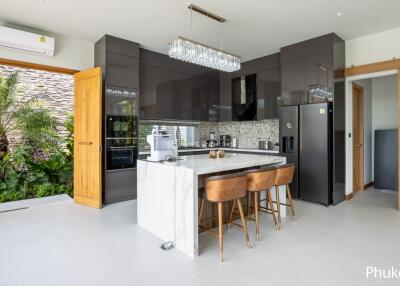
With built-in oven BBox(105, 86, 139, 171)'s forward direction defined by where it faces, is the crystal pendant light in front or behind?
in front

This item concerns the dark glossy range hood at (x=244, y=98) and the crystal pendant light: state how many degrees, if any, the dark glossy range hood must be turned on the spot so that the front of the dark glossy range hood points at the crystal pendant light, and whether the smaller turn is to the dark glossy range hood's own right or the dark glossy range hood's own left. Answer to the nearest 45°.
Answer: approximately 45° to the dark glossy range hood's own left

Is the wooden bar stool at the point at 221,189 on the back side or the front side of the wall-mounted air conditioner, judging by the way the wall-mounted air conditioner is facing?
on the front side

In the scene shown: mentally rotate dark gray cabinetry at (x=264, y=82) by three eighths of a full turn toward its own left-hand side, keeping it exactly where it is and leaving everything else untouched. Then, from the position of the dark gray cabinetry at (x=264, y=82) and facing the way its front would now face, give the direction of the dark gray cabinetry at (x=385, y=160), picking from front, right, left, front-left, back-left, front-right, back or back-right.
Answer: front

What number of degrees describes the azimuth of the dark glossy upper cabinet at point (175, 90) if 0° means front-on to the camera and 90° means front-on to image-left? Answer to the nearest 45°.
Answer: approximately 315°

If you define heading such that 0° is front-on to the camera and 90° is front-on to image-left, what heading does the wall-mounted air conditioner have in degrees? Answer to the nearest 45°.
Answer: approximately 315°

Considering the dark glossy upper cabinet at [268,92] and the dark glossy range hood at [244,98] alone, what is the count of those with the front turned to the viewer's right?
0

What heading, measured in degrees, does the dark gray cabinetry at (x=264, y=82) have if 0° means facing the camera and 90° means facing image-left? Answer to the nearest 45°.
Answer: approximately 45°

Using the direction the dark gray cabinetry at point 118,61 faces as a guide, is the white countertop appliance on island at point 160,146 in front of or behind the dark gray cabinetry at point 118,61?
in front

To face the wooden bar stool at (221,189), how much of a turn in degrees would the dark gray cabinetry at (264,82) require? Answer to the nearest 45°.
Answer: approximately 45° to its left

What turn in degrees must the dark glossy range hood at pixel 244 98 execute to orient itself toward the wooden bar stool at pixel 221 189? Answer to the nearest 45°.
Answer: approximately 45° to its left

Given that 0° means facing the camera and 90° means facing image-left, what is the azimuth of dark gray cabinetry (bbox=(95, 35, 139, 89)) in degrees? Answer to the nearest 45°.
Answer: approximately 315°

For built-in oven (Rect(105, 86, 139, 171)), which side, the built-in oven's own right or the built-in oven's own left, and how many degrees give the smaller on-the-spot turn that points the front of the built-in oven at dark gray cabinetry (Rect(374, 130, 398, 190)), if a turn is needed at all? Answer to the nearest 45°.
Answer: approximately 45° to the built-in oven's own left

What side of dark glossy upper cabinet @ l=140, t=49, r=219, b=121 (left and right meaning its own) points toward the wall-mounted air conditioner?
right
